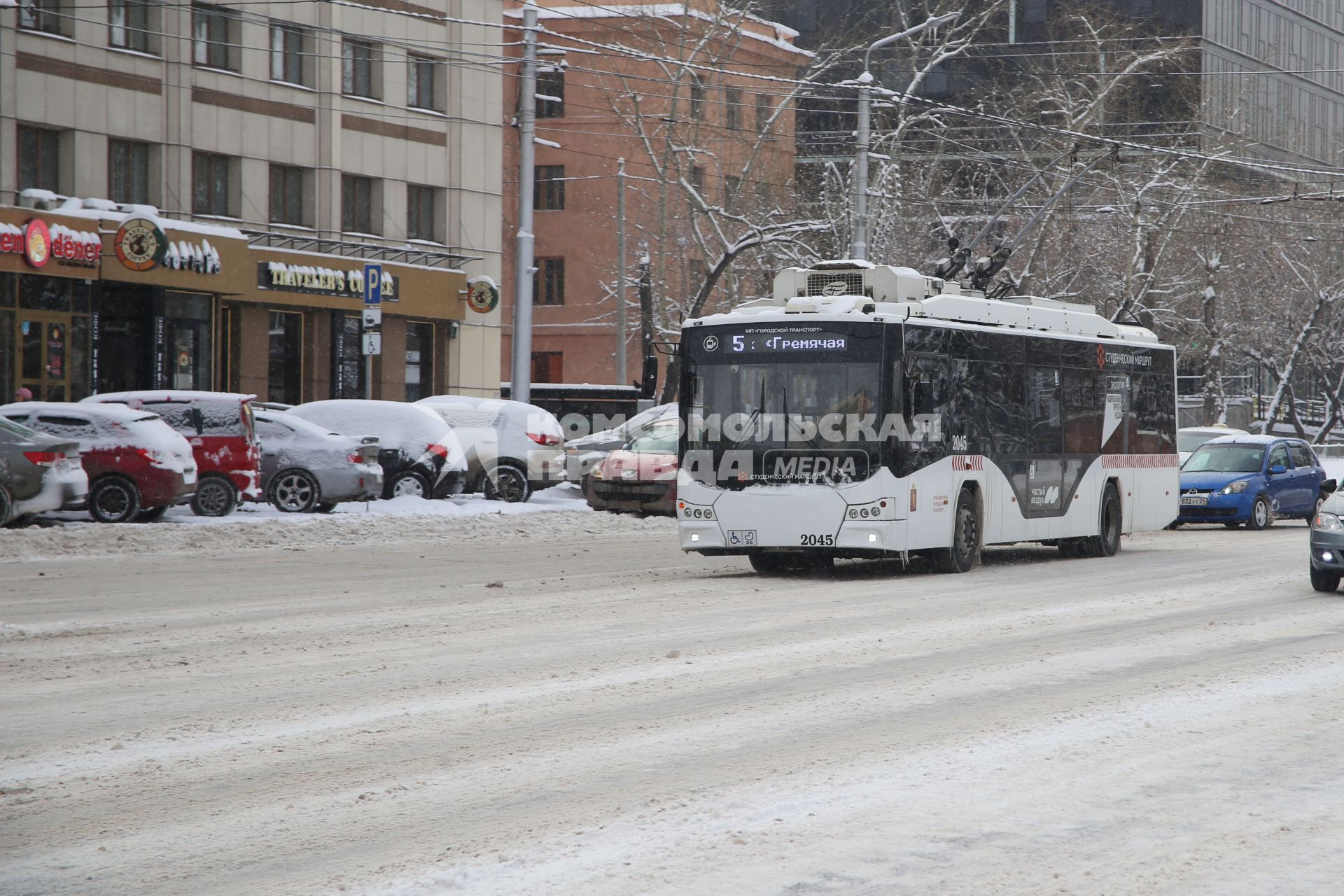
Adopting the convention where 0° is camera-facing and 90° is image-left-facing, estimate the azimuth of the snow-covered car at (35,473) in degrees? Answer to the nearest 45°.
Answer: approximately 135°

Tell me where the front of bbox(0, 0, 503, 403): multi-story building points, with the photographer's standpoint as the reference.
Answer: facing the viewer and to the right of the viewer

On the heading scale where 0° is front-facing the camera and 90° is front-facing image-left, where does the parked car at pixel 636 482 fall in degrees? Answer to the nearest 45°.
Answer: approximately 45°

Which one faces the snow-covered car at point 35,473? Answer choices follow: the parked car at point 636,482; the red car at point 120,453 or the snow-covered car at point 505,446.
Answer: the parked car

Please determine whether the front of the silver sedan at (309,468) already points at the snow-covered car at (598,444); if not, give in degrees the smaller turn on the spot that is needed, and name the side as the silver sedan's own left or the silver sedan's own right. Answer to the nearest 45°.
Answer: approximately 90° to the silver sedan's own right

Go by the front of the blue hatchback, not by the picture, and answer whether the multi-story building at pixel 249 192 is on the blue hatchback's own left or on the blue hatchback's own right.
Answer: on the blue hatchback's own right

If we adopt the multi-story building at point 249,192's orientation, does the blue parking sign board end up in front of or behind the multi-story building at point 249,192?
in front

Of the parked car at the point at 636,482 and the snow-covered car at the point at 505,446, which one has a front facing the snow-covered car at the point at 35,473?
the parked car

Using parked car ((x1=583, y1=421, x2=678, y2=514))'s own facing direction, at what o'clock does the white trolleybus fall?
The white trolleybus is roughly at 10 o'clock from the parked car.

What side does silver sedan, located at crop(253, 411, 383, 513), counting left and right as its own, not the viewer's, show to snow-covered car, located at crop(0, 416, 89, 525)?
left

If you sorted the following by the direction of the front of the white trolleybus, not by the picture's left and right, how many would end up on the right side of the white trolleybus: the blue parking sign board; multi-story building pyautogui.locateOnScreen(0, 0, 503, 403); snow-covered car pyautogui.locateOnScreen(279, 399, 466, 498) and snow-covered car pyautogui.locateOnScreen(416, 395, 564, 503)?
4

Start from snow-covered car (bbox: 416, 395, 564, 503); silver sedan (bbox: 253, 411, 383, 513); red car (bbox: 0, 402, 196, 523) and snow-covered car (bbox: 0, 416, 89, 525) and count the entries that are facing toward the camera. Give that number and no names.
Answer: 0

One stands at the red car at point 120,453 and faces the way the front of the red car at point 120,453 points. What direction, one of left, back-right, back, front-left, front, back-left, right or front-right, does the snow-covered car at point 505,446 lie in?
right

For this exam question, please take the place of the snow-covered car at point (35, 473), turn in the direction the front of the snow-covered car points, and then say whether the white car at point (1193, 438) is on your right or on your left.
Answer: on your right

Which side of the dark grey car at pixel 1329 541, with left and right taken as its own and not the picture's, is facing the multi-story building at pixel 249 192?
right

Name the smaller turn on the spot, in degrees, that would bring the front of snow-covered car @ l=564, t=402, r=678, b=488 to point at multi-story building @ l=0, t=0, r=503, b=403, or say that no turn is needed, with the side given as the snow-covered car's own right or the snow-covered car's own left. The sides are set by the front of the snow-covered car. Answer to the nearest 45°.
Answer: approximately 90° to the snow-covered car's own right

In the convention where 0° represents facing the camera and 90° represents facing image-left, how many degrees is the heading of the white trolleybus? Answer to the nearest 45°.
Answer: approximately 45°
